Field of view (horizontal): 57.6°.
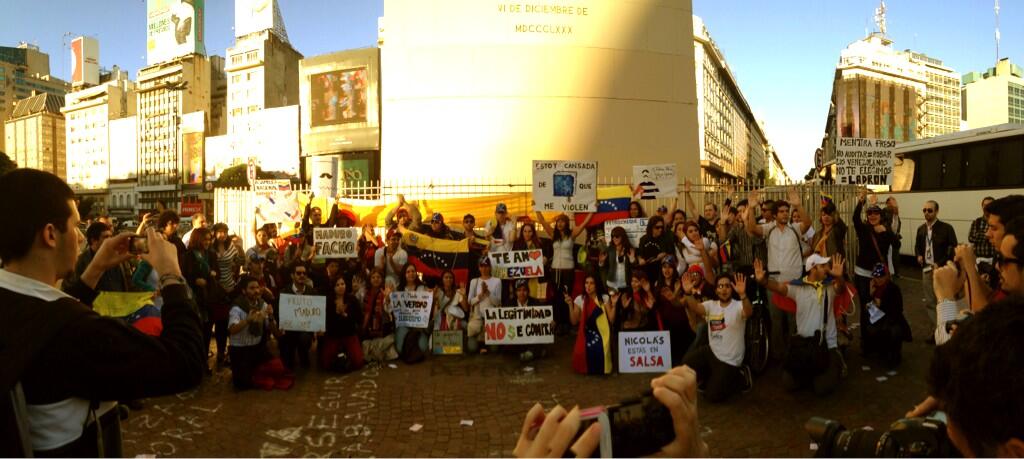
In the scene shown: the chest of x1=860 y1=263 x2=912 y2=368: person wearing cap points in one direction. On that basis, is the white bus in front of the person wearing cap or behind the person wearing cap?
behind

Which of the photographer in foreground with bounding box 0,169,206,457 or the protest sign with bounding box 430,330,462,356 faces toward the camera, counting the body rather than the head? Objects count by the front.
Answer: the protest sign

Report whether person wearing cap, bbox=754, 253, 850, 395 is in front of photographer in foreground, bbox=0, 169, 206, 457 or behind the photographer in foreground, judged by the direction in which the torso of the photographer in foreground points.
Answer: in front

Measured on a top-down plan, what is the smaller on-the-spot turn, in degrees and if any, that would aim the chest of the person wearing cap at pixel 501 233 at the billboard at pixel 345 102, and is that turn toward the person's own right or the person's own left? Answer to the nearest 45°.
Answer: approximately 180°

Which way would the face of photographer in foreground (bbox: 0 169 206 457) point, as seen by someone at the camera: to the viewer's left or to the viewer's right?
to the viewer's right

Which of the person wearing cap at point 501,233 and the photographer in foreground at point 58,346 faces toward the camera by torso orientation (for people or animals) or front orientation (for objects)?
the person wearing cap

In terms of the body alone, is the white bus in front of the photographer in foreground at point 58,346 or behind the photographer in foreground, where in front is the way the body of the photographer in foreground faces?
in front

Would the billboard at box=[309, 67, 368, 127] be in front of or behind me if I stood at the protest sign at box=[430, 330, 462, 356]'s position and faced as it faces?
behind

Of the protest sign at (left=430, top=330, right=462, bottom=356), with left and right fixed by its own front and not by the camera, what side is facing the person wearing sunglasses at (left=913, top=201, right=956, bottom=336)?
left

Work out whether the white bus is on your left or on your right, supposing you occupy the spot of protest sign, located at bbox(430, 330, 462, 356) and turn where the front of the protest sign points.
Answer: on your left

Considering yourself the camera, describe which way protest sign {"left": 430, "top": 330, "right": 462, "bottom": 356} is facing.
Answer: facing the viewer

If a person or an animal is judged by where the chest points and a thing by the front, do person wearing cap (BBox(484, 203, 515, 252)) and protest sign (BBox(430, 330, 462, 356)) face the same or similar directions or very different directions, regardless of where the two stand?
same or similar directions

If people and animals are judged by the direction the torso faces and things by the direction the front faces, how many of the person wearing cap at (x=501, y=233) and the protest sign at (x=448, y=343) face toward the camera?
2

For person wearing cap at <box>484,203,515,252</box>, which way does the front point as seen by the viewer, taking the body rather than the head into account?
toward the camera

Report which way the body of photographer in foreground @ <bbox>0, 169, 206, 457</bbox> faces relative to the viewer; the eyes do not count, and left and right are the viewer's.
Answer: facing away from the viewer and to the right of the viewer

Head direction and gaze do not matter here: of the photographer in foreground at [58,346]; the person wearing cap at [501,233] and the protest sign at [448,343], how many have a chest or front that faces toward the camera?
2

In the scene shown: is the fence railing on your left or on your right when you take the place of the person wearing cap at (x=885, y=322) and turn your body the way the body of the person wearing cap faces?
on your right
